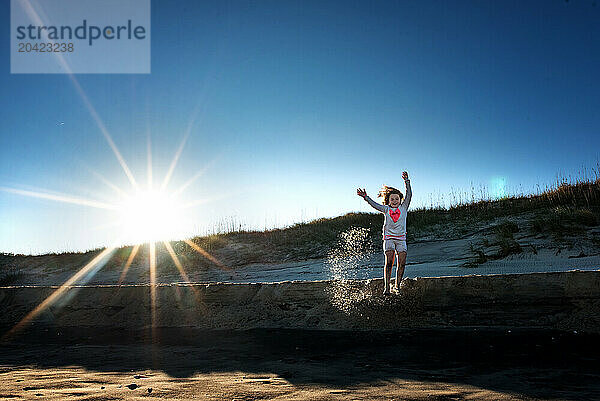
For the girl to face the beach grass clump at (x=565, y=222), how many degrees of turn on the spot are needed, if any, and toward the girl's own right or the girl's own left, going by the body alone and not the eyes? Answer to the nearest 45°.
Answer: approximately 135° to the girl's own left

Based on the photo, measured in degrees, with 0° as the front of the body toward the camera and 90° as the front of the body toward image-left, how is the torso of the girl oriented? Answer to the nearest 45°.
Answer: approximately 0°

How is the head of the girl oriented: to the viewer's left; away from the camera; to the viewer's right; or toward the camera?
toward the camera
